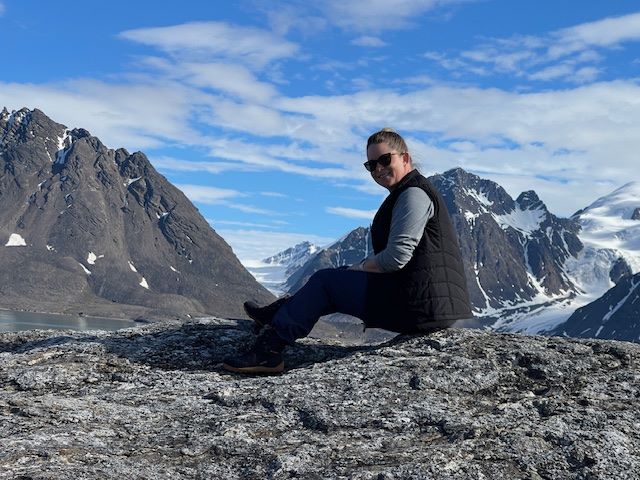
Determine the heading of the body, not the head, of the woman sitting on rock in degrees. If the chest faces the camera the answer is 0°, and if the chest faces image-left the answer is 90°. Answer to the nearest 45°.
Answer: approximately 90°
